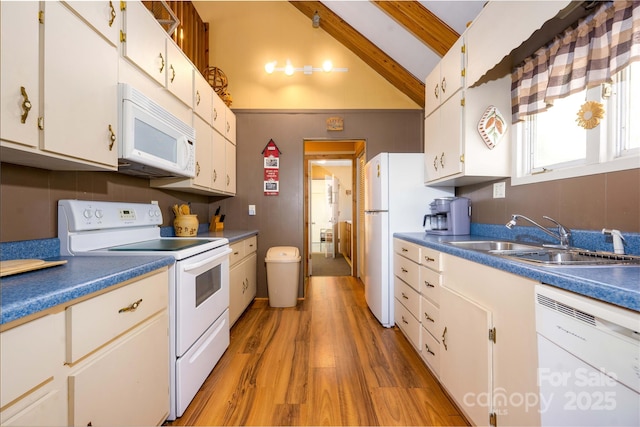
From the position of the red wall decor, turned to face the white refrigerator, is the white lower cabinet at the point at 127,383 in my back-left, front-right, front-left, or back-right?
front-right

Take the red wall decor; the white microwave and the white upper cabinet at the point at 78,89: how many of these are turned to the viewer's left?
0

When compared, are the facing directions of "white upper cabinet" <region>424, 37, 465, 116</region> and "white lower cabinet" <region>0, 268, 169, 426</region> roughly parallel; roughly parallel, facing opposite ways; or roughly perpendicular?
roughly parallel, facing opposite ways

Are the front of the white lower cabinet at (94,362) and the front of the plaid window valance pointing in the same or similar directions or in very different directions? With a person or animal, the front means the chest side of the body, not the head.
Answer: very different directions

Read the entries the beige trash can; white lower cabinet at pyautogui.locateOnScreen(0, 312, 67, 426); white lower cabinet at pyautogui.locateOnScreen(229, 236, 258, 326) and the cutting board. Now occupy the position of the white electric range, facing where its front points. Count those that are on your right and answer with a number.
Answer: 2

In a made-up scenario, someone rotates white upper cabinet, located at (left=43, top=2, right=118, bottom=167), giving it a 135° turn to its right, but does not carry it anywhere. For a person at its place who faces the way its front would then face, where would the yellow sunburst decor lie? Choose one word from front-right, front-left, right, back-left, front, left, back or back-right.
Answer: back-left

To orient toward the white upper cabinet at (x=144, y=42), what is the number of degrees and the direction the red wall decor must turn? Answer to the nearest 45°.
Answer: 0° — it already faces it

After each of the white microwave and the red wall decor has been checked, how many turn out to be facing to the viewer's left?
0

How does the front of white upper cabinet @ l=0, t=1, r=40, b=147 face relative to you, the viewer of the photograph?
facing the viewer and to the right of the viewer

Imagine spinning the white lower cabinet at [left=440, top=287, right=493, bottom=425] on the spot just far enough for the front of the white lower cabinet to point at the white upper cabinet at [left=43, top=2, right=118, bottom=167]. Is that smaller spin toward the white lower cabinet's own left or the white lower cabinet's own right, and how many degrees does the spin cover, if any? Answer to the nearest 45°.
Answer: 0° — it already faces it

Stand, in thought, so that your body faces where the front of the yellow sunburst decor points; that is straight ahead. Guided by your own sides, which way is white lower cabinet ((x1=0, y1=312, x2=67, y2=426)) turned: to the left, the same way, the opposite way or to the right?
the opposite way

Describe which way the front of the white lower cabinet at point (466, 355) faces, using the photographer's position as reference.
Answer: facing the viewer and to the left of the viewer

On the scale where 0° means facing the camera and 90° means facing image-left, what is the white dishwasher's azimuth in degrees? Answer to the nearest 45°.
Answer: approximately 45°

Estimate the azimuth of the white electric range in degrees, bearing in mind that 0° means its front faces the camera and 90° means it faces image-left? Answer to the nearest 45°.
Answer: approximately 315°

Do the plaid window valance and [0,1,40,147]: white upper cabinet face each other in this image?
yes

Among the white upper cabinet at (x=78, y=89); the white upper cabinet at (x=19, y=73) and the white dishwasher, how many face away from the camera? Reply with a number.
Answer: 0

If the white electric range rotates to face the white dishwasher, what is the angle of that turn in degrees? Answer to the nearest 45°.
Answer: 0° — it already faces it

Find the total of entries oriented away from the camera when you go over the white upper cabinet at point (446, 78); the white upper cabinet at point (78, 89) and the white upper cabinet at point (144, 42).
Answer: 0

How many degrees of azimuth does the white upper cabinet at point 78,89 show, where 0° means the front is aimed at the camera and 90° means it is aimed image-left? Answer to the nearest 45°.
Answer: approximately 315°

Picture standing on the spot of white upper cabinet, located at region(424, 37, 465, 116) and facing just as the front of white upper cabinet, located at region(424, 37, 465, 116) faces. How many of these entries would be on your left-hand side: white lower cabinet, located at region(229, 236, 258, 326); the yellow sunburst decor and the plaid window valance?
2
